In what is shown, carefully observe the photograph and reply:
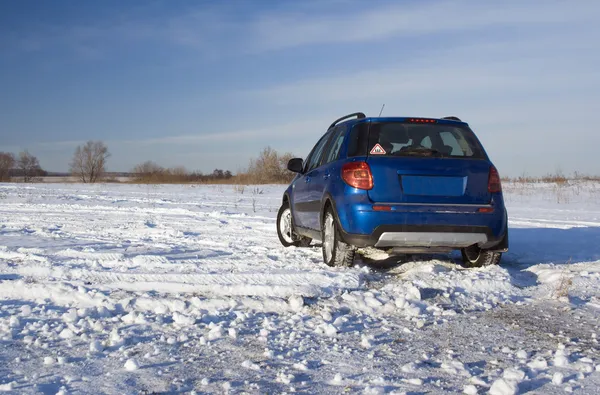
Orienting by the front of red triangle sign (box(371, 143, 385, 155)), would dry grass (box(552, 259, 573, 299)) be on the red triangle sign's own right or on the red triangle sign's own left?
on the red triangle sign's own left

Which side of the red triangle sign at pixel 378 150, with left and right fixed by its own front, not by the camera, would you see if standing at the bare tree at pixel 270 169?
back

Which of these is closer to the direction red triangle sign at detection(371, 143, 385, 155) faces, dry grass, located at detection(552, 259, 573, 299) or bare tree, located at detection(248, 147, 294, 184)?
the dry grass

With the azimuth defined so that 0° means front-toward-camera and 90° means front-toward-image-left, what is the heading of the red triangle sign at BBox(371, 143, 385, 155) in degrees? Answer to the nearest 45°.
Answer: approximately 0°

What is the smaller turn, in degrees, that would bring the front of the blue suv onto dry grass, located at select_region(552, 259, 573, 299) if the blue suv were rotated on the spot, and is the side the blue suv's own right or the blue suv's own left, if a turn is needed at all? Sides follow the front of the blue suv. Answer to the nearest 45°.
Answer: approximately 135° to the blue suv's own right

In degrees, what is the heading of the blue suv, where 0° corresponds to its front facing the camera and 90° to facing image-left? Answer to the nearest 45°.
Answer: approximately 135°

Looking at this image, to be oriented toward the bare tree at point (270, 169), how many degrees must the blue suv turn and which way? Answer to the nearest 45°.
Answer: approximately 45° to its right

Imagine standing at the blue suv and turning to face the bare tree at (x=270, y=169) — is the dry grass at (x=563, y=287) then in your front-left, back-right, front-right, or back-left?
back-right
